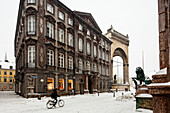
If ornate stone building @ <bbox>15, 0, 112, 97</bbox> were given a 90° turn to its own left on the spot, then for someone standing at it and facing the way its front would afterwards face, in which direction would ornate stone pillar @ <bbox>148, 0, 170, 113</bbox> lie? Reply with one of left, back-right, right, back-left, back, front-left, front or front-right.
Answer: back-right

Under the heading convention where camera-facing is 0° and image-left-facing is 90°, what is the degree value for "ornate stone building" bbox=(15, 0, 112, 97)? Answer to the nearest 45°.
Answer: approximately 315°

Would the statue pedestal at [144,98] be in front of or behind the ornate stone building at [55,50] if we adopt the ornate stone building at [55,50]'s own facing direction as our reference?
in front

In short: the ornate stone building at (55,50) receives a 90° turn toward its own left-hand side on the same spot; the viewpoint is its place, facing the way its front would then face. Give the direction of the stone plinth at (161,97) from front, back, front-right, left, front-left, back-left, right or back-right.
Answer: back-right
